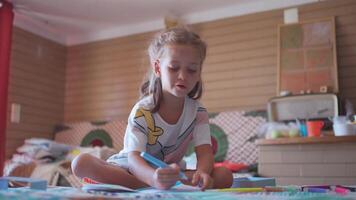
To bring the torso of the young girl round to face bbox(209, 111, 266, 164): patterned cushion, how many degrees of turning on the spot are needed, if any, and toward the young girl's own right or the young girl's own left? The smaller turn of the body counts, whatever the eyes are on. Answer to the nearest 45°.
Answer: approximately 135° to the young girl's own left

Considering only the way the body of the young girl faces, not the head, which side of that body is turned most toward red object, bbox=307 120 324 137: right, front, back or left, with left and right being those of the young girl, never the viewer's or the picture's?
left

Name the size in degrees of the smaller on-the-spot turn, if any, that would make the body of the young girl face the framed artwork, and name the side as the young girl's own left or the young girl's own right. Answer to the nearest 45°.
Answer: approximately 90° to the young girl's own left

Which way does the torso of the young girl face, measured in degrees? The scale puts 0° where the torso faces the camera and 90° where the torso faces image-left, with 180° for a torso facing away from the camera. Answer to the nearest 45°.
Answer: approximately 315°

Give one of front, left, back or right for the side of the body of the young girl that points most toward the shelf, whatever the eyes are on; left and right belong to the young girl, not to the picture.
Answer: left

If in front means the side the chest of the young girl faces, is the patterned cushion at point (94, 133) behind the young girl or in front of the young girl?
behind

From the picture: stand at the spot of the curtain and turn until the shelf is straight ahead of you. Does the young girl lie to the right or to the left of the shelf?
right
